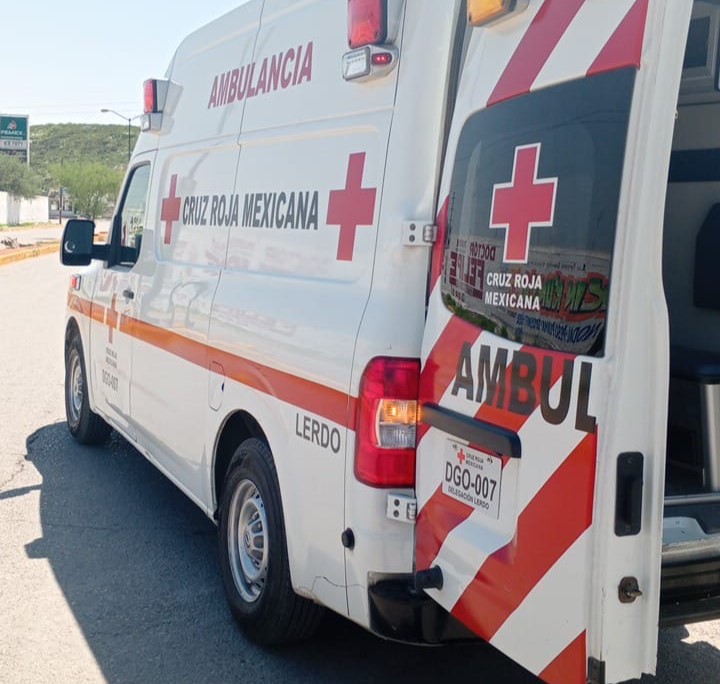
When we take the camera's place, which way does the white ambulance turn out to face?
facing away from the viewer and to the left of the viewer
